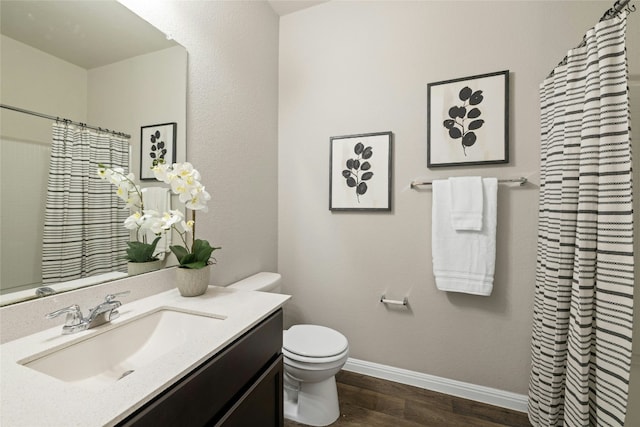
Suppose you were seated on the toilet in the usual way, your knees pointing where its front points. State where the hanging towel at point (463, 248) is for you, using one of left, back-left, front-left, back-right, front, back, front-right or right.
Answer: front-left

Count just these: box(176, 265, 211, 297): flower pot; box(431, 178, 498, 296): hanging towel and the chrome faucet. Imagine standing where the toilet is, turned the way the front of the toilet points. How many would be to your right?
2

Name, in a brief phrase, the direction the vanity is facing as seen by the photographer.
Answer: facing the viewer and to the right of the viewer

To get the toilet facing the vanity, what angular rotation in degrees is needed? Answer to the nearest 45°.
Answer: approximately 90° to its right

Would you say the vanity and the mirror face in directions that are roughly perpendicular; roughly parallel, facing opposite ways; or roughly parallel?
roughly parallel

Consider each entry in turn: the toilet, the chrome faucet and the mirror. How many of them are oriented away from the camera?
0

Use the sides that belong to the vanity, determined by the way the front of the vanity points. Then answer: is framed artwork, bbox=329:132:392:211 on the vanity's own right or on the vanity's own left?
on the vanity's own left

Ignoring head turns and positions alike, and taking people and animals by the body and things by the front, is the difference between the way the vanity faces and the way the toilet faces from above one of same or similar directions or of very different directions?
same or similar directions

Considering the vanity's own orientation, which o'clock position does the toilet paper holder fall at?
The toilet paper holder is roughly at 10 o'clock from the vanity.

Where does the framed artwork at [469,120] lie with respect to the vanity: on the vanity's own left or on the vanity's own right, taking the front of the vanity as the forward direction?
on the vanity's own left

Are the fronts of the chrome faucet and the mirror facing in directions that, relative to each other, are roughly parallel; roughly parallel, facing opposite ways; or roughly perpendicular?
roughly parallel
